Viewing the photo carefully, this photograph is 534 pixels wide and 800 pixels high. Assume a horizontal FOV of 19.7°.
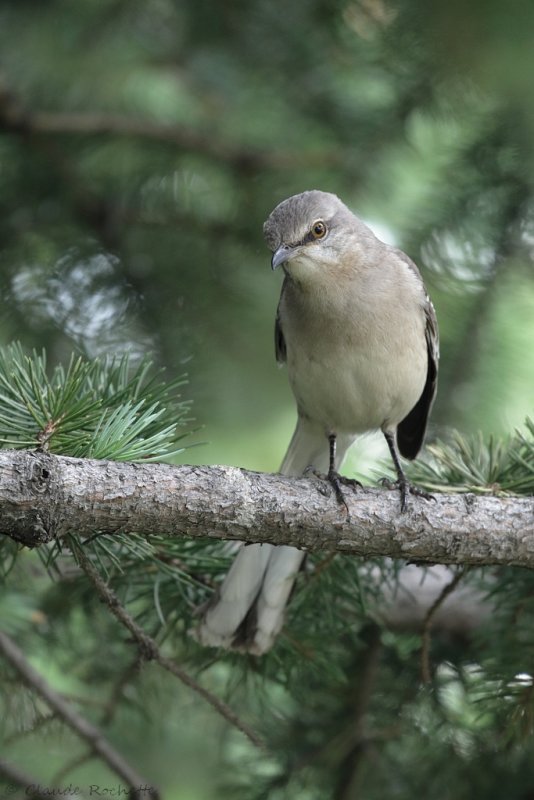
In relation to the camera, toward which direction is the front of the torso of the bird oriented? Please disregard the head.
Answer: toward the camera

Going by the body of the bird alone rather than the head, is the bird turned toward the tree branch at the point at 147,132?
no
